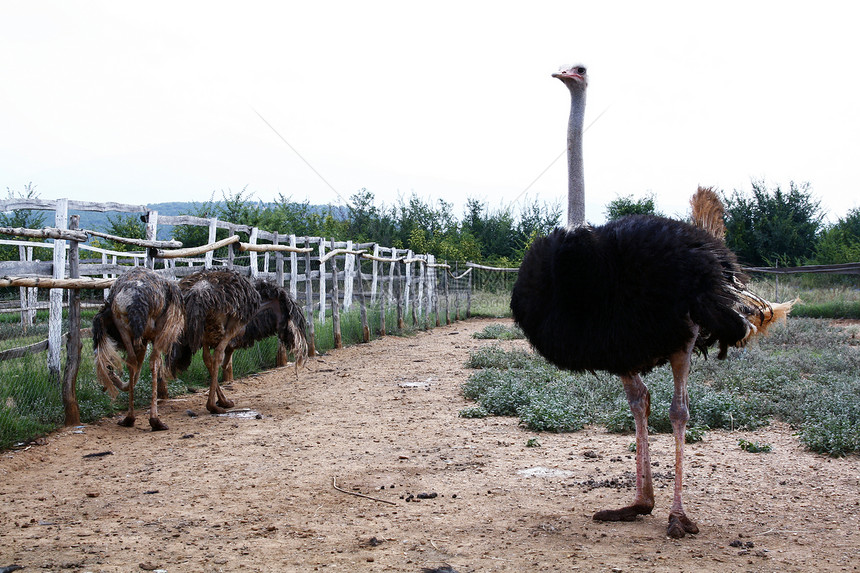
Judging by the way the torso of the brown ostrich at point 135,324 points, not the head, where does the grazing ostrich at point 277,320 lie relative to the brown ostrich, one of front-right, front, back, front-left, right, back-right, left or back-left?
front-right

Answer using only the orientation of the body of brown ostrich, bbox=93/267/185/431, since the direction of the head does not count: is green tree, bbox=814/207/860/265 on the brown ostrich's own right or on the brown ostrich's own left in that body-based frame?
on the brown ostrich's own right

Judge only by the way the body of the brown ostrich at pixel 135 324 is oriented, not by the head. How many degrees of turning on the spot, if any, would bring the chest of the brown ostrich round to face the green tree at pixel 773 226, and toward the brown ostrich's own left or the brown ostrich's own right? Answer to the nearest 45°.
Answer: approximately 45° to the brown ostrich's own right

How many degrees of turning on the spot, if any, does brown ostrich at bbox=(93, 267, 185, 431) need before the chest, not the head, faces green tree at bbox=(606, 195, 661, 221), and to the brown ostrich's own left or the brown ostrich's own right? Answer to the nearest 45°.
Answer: approximately 45° to the brown ostrich's own right

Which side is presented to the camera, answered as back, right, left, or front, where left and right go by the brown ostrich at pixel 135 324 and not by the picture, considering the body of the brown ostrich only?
back
